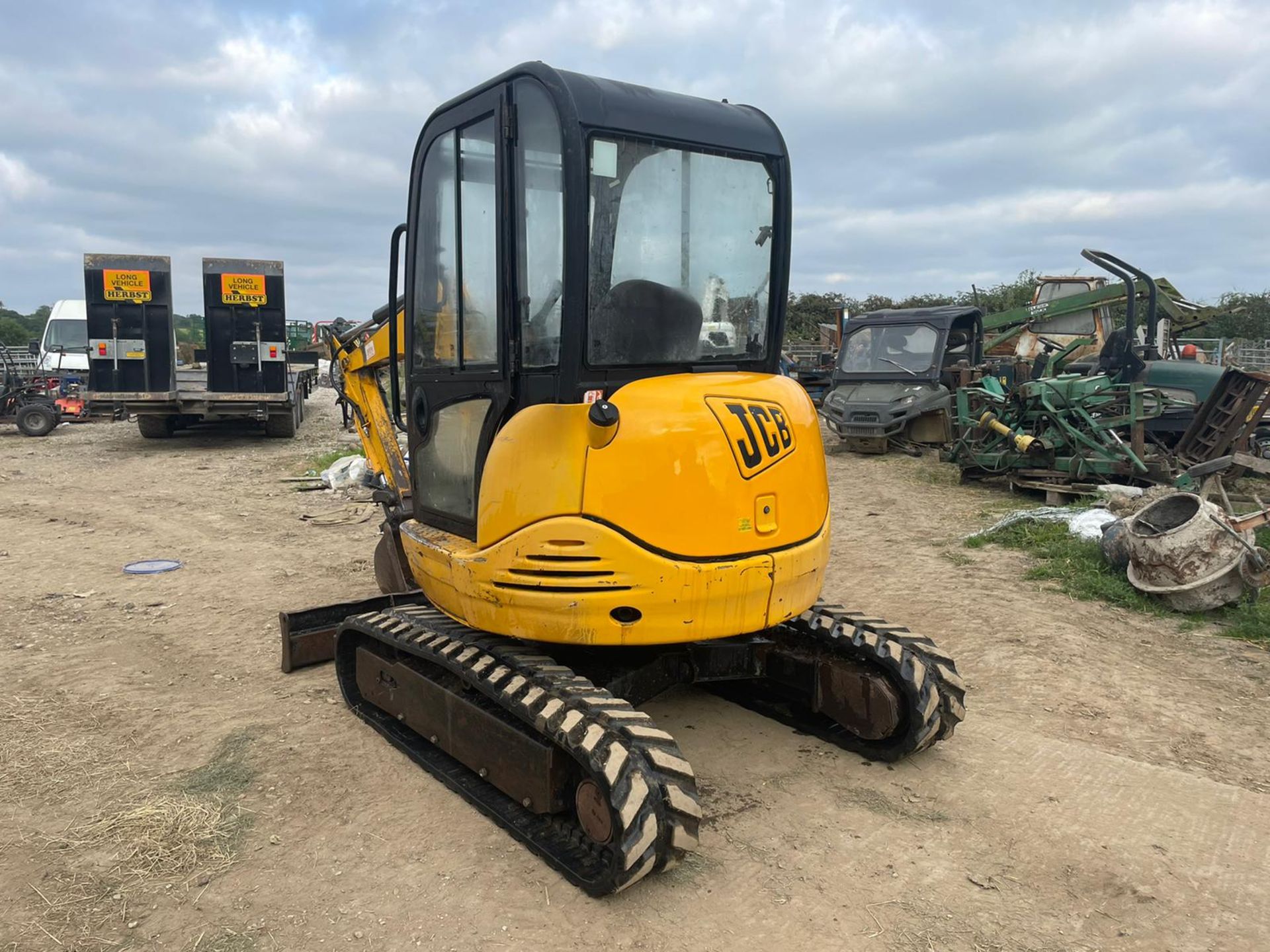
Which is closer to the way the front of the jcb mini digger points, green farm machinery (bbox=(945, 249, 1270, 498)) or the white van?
the white van

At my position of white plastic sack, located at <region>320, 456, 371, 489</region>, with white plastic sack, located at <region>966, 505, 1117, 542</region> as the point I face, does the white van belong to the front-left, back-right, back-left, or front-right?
back-left

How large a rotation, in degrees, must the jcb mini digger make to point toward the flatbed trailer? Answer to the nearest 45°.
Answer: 0° — it already faces it

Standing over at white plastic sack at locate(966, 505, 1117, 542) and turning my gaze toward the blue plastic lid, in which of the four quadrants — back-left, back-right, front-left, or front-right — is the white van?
front-right

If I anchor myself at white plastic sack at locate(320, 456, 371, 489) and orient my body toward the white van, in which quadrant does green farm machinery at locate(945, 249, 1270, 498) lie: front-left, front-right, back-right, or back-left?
back-right

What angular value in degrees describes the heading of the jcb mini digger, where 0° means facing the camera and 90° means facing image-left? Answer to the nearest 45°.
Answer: approximately 135°

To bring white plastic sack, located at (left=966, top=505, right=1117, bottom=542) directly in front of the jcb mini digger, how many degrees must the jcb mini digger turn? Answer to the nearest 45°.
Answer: approximately 90° to its right

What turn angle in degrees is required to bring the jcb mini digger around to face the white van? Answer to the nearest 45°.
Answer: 0° — it already faces it

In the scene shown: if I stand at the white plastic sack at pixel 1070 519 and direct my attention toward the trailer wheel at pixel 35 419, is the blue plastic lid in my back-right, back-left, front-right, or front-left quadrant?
front-left

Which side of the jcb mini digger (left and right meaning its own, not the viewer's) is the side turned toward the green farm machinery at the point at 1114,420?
right

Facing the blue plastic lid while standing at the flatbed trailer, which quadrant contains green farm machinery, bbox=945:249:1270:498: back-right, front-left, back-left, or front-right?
front-left
